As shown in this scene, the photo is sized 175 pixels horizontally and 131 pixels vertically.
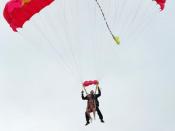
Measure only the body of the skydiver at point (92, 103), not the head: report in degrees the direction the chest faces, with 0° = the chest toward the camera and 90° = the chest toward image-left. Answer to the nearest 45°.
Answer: approximately 0°
